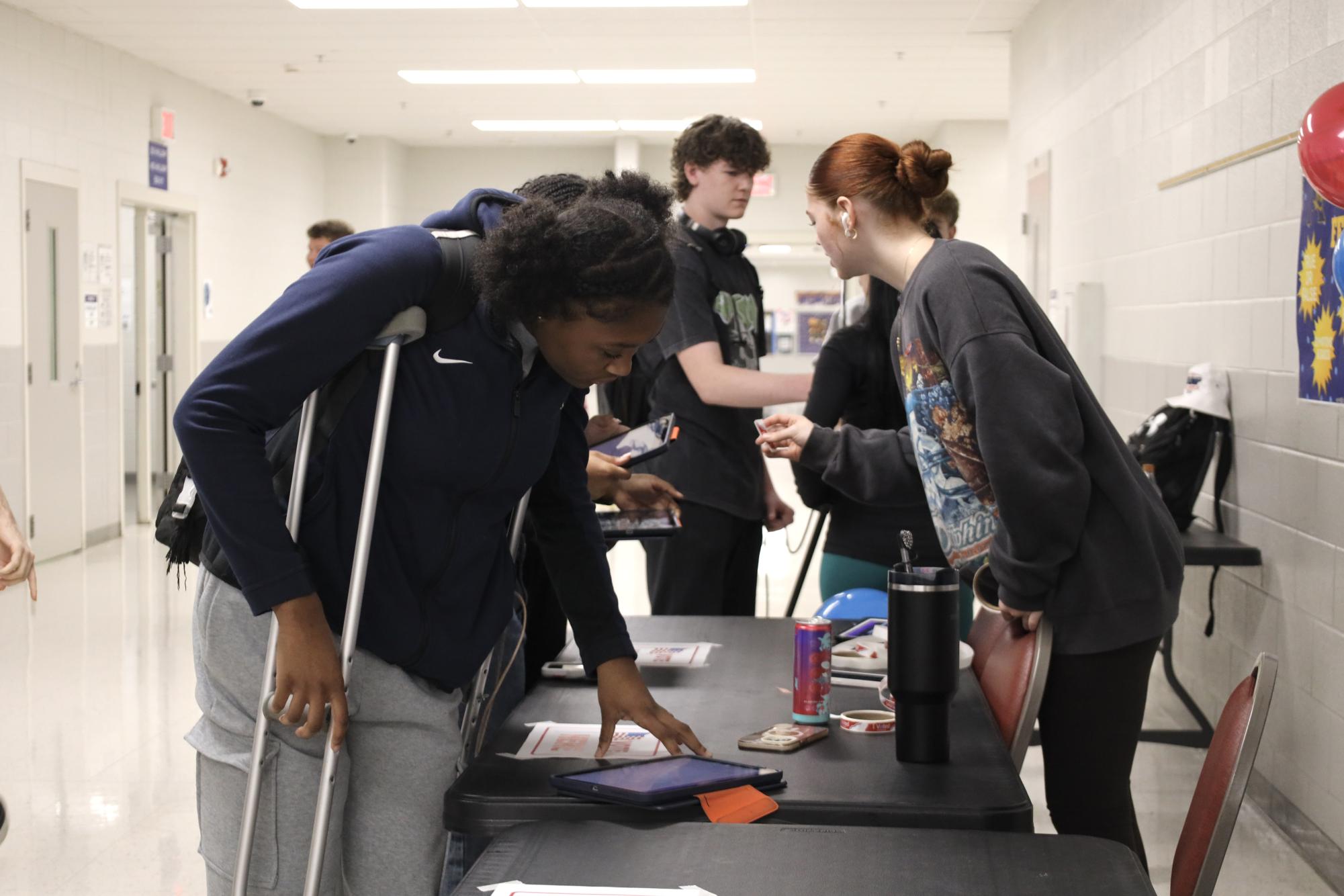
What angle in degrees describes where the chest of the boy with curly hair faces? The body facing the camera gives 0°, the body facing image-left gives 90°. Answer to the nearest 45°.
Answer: approximately 315°

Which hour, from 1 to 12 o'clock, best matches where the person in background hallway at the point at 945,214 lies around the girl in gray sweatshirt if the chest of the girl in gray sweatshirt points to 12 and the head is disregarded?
The person in background hallway is roughly at 3 o'clock from the girl in gray sweatshirt.

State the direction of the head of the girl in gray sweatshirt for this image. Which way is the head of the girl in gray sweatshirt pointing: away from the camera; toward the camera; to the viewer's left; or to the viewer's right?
to the viewer's left

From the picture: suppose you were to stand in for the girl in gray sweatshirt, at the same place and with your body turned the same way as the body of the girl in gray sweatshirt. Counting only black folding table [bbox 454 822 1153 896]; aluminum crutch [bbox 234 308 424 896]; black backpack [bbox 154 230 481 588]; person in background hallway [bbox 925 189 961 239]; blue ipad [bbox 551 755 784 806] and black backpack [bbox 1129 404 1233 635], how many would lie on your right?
2

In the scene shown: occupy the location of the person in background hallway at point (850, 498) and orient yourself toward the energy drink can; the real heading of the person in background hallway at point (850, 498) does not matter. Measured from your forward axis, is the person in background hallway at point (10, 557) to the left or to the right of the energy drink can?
right

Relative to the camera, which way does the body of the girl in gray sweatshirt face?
to the viewer's left

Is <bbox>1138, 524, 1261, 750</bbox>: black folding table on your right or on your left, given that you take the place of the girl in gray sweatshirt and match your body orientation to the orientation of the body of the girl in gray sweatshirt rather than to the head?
on your right
